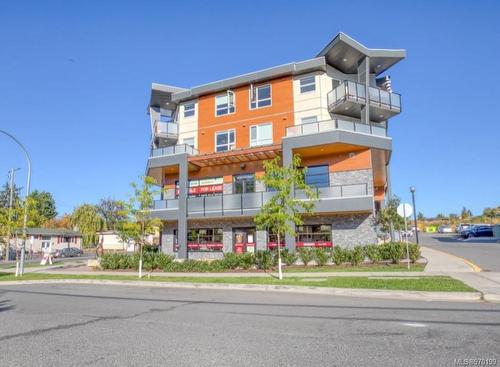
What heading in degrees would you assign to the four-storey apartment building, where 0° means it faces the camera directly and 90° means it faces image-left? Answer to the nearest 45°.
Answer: approximately 0°

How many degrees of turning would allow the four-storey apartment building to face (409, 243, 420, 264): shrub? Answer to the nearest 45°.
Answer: approximately 45° to its left

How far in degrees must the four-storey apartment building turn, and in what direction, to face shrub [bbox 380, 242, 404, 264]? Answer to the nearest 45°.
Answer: approximately 45° to its left
